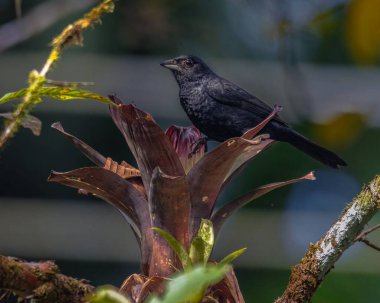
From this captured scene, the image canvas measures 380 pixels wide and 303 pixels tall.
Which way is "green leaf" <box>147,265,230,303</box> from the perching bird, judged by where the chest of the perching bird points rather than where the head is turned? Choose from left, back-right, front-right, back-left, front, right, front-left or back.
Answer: left

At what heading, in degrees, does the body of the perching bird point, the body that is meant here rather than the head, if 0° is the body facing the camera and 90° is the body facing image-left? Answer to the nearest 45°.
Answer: approximately 90°

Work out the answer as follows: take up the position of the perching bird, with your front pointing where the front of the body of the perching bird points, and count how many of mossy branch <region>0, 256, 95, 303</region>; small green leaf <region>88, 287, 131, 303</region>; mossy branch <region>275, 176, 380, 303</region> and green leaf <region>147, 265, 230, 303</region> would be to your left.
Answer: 4

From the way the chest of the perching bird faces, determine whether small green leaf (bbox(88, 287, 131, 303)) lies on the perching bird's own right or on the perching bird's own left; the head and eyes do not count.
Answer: on the perching bird's own left

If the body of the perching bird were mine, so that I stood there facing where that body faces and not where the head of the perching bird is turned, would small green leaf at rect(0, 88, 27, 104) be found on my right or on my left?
on my left

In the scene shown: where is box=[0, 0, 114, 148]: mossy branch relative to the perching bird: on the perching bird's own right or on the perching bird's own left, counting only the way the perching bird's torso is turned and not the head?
on the perching bird's own left

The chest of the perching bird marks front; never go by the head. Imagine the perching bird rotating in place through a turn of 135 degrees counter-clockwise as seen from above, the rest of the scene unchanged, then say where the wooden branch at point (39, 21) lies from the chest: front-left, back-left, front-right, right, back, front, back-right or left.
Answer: back
